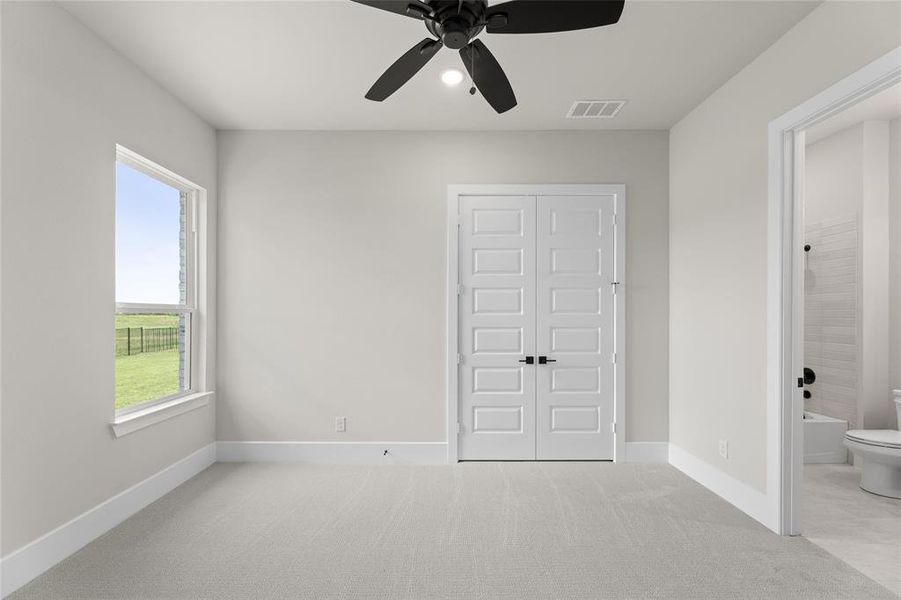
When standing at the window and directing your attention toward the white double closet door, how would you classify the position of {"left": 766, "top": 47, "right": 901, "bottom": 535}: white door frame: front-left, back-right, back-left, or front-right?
front-right

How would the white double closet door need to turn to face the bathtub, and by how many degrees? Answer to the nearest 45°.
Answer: approximately 90° to its left

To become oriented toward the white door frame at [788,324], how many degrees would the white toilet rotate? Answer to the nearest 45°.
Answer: approximately 45° to its left

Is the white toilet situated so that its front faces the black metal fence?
no

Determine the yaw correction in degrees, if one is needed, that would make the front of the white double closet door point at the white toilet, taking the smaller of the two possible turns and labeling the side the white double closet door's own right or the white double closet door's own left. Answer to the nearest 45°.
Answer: approximately 90° to the white double closet door's own left

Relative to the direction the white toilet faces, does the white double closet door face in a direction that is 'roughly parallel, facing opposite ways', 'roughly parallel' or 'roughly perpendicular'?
roughly perpendicular

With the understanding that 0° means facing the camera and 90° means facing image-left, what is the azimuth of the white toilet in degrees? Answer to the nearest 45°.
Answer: approximately 45°

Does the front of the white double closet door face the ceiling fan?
yes

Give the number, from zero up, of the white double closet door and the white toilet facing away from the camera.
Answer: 0

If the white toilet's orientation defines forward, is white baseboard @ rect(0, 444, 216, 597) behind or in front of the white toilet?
in front

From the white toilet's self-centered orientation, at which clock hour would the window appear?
The window is roughly at 12 o'clock from the white toilet.

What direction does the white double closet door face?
toward the camera

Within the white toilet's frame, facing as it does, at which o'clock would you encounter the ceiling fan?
The ceiling fan is roughly at 11 o'clock from the white toilet.

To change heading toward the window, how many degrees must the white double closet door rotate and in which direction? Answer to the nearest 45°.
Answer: approximately 45° to its right

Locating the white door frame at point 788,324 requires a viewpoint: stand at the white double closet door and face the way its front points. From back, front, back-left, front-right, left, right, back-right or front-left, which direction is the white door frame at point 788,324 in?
front-left
